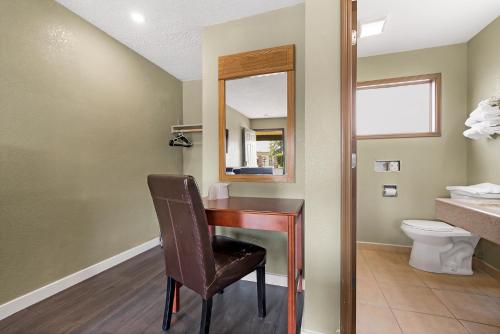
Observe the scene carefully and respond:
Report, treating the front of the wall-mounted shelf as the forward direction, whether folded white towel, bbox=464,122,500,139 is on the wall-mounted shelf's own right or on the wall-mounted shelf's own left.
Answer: on the wall-mounted shelf's own left

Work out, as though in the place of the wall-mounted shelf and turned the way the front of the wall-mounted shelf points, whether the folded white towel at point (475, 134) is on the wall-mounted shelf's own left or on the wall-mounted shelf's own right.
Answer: on the wall-mounted shelf's own left

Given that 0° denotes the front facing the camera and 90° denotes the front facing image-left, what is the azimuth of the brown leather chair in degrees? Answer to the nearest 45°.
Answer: approximately 225°

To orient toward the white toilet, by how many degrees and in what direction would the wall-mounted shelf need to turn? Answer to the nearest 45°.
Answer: approximately 45° to its left

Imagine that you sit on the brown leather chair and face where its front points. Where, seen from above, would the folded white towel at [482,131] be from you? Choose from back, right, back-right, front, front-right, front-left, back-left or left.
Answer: front-right

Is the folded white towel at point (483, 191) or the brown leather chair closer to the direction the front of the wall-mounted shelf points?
the brown leather chair

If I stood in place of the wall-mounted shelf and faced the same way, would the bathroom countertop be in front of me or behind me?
in front

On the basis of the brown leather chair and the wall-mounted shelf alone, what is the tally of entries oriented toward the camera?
1

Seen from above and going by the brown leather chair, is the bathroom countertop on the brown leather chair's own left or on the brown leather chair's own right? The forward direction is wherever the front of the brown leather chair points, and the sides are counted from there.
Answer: on the brown leather chair's own right

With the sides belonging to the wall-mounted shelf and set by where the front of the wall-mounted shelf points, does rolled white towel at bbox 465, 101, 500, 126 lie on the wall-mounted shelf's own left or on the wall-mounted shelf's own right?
on the wall-mounted shelf's own left

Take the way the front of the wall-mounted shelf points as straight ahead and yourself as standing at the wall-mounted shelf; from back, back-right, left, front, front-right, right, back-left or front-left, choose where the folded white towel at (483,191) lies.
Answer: front-left

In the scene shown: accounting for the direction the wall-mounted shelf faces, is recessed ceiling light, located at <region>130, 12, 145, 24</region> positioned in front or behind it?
in front

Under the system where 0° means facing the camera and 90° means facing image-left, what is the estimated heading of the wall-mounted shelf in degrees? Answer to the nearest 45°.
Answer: approximately 0°
